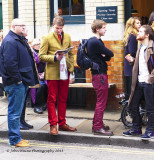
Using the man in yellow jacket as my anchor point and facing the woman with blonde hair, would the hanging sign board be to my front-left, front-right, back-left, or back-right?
front-left

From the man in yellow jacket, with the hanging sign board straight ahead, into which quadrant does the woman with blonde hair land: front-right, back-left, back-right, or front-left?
front-right

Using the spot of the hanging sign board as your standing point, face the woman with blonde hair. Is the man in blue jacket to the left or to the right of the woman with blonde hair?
right

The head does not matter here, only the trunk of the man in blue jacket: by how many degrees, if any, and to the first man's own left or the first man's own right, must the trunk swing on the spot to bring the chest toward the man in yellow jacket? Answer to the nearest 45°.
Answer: approximately 45° to the first man's own left

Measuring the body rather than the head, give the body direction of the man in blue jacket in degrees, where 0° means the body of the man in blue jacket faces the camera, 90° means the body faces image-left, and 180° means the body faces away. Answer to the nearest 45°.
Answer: approximately 270°
